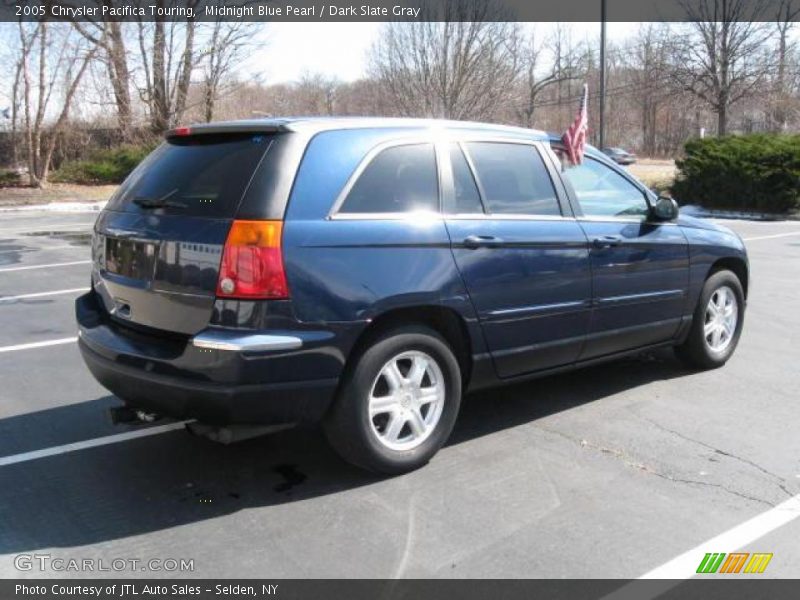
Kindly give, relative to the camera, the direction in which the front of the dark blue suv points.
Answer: facing away from the viewer and to the right of the viewer

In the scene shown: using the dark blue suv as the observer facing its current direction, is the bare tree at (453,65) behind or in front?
in front

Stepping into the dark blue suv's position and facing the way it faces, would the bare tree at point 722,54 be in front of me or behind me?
in front

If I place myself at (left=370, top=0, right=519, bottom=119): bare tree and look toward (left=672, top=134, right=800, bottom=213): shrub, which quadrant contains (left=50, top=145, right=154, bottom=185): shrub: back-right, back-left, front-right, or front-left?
back-right

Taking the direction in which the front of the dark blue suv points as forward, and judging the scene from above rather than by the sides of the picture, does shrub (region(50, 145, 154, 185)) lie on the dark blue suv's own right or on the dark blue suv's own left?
on the dark blue suv's own left

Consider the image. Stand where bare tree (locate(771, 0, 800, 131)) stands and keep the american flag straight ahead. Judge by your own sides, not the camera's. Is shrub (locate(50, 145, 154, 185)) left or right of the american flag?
right
